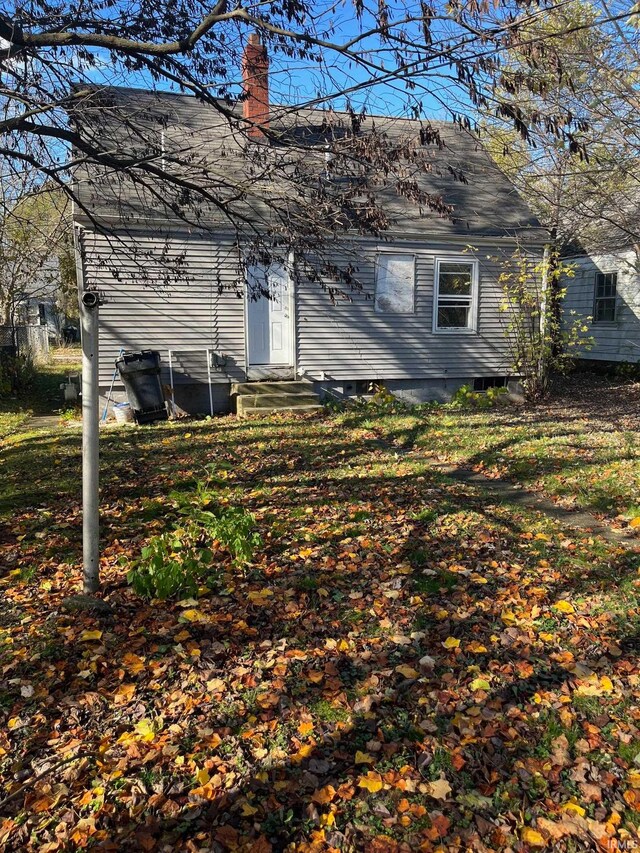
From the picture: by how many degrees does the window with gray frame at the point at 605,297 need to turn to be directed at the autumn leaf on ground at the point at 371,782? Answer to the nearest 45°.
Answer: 0° — it already faces it

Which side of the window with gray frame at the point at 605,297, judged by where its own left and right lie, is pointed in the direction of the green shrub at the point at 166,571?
front

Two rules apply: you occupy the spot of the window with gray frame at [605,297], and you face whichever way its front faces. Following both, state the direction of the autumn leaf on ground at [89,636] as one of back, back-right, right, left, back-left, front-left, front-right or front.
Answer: front

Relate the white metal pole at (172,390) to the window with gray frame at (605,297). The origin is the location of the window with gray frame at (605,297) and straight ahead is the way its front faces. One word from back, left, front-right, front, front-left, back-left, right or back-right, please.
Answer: front-right

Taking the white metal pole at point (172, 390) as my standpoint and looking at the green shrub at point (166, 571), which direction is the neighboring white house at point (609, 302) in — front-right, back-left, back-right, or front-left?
back-left

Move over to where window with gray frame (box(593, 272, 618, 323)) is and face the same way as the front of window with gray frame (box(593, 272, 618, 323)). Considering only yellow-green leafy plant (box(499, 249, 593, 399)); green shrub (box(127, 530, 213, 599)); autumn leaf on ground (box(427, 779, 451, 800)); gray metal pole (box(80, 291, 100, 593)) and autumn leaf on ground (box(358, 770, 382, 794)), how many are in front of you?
5

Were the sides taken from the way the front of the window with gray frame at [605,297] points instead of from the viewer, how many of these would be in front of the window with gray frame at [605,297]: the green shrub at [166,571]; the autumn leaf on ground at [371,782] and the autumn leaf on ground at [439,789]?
3

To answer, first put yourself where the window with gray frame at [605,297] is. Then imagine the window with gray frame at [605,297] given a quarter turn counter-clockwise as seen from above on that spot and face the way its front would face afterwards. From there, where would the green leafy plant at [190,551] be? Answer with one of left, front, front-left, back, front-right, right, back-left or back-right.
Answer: right

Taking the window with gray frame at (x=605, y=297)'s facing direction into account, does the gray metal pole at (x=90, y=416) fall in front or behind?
in front

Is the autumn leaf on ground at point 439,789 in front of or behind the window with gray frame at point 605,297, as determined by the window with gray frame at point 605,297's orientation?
in front

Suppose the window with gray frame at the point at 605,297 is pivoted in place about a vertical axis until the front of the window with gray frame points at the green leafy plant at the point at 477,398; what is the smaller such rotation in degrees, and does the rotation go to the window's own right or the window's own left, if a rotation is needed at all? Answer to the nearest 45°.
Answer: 0° — it already faces it

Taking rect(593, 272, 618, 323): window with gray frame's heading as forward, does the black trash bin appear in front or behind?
in front

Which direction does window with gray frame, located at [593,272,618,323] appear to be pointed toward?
toward the camera

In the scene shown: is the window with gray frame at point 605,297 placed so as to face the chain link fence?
no

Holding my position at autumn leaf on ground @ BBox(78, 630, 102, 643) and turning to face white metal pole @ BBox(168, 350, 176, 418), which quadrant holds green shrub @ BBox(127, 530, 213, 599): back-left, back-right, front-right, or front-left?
front-right

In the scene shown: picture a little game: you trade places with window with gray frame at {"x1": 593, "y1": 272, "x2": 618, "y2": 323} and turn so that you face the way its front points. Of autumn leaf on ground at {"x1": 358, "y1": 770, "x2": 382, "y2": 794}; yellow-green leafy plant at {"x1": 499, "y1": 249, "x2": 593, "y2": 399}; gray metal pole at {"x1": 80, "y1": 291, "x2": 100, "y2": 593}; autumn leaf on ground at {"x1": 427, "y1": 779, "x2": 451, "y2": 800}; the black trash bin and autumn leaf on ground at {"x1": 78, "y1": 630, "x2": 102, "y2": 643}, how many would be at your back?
0
